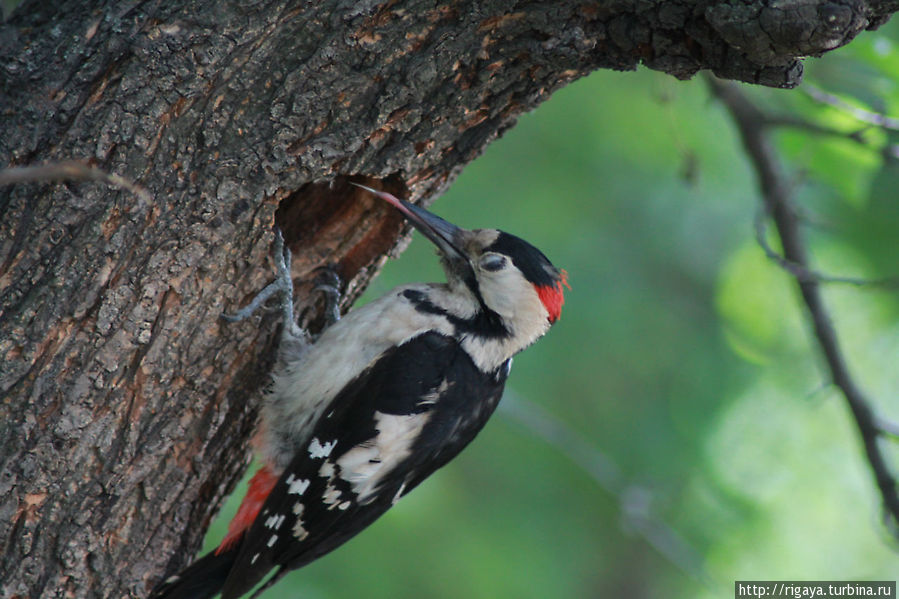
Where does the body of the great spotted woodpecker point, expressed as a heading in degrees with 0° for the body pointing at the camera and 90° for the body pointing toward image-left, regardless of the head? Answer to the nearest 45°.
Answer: approximately 90°
